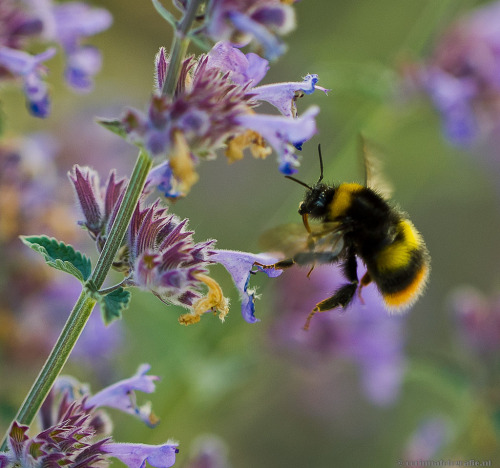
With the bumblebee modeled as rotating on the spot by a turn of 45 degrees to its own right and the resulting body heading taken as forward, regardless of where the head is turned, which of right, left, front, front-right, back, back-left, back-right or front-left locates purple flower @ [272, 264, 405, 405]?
front-right

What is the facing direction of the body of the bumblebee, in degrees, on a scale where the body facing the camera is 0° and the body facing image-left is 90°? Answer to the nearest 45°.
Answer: approximately 90°

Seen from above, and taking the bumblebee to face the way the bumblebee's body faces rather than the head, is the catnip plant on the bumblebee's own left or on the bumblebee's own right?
on the bumblebee's own left

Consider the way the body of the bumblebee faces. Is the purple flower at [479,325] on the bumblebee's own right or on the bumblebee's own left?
on the bumblebee's own right
